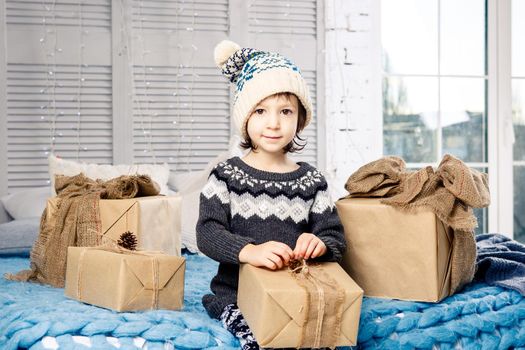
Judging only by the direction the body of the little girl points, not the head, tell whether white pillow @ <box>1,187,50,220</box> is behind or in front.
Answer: behind

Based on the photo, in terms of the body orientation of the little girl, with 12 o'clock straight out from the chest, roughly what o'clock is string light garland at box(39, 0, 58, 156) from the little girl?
The string light garland is roughly at 5 o'clock from the little girl.

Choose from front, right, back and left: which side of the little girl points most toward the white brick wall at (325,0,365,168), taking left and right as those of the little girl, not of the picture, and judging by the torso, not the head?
back

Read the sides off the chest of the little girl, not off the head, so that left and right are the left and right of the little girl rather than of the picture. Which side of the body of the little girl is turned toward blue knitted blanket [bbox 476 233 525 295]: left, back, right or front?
left

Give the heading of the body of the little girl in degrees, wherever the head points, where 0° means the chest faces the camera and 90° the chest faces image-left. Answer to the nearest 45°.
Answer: approximately 0°

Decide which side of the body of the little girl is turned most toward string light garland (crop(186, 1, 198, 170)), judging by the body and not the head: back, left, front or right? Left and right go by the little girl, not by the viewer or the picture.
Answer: back

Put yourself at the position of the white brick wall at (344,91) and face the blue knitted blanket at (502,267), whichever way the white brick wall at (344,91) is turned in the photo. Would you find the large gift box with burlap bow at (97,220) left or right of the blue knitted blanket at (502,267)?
right

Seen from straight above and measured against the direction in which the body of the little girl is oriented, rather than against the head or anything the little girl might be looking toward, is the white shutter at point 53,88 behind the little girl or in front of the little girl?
behind

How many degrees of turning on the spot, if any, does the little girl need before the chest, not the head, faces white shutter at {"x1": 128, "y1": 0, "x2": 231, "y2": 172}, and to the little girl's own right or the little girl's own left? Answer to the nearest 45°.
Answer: approximately 180°
